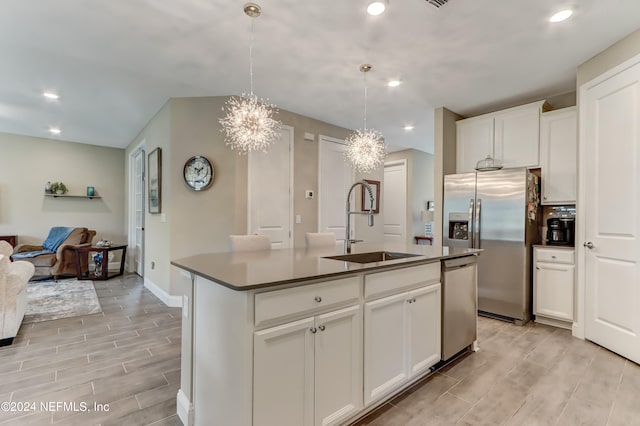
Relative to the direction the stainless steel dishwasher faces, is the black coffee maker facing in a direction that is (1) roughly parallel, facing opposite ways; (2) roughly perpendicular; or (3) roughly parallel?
roughly perpendicular

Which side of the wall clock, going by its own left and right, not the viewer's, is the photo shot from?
front

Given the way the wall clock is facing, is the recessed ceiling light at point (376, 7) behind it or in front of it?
in front

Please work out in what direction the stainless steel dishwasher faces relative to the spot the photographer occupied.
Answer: facing the viewer and to the right of the viewer

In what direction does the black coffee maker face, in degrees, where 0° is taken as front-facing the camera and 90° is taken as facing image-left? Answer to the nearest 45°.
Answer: approximately 45°

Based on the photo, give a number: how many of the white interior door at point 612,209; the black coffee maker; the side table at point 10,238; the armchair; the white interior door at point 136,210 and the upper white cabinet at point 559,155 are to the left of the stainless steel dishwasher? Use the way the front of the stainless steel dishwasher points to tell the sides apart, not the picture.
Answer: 3

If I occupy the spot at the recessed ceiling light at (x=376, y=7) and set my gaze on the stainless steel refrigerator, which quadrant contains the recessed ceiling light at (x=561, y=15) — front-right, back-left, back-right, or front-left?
front-right

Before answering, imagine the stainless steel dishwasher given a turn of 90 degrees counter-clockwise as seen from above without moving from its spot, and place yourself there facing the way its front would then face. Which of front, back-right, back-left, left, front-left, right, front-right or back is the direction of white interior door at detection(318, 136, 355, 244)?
left

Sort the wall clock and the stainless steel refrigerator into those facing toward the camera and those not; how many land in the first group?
2
